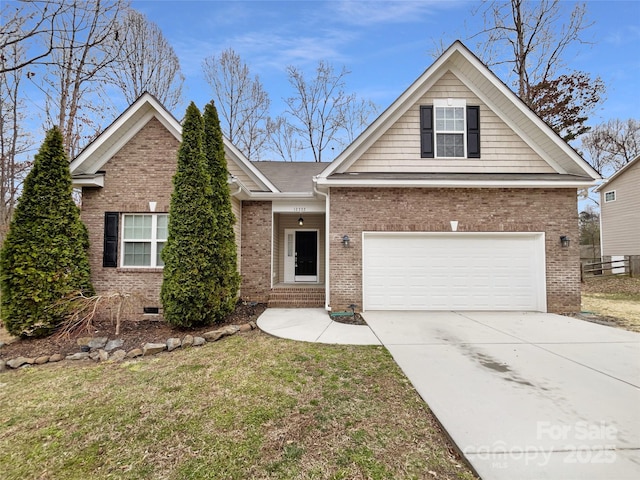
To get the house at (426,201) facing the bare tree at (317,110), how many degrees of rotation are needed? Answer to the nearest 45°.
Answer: approximately 180°

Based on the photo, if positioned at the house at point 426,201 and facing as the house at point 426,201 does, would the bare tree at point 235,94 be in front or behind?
behind

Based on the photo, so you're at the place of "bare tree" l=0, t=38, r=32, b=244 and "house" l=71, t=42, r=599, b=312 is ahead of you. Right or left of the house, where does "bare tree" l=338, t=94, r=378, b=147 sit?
left

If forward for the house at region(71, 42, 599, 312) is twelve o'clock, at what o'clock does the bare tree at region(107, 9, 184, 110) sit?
The bare tree is roughly at 4 o'clock from the house.

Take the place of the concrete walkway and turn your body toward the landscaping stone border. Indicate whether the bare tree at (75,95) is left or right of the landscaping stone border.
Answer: right

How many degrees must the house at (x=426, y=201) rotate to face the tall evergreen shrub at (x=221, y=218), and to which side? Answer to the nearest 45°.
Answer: approximately 90° to its right

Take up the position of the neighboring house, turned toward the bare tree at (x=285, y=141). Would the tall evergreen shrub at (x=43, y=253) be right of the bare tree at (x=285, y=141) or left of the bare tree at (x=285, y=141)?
left

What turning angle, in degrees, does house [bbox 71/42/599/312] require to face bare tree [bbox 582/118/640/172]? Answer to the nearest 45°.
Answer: approximately 135° to its left

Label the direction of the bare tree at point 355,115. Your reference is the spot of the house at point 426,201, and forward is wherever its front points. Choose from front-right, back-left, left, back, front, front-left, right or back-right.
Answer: back

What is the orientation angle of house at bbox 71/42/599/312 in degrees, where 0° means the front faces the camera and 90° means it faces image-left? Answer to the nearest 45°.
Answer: approximately 0°

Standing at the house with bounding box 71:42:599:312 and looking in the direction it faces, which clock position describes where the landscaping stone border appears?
The landscaping stone border is roughly at 2 o'clock from the house.

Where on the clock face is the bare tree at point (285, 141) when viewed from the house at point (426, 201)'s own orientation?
The bare tree is roughly at 5 o'clock from the house.

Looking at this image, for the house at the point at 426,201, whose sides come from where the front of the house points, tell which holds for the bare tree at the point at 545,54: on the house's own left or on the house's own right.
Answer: on the house's own left

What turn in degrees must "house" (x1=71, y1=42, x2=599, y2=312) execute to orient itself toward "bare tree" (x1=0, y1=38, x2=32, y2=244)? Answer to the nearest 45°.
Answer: approximately 90° to its right
